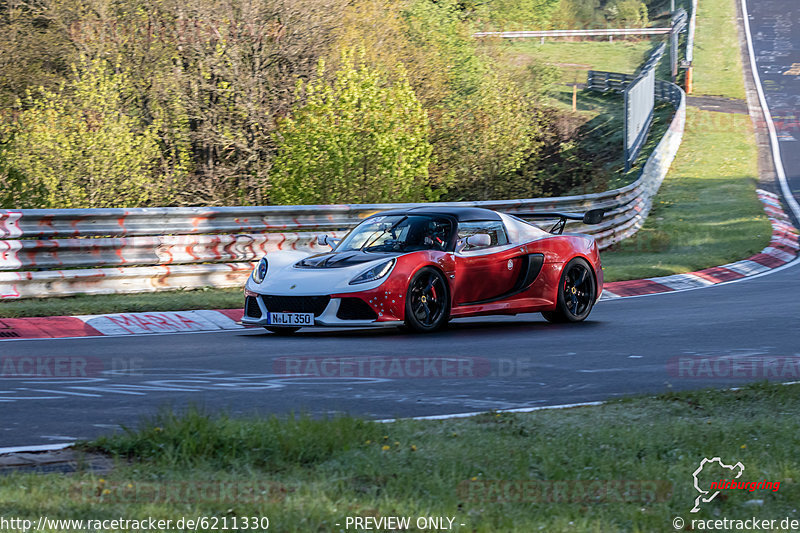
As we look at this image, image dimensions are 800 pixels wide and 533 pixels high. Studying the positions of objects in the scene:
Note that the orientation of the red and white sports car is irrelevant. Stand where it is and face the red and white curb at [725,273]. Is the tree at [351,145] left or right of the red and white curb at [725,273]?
left

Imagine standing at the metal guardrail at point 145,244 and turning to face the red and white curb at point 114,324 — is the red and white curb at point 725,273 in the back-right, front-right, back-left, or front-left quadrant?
back-left

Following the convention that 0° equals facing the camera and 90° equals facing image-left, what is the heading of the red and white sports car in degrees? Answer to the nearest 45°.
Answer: approximately 45°

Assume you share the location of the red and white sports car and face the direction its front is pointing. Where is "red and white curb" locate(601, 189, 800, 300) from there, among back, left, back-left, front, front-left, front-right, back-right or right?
back

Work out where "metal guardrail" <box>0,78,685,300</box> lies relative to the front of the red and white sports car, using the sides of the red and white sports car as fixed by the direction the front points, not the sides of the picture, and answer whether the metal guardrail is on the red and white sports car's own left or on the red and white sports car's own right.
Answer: on the red and white sports car's own right

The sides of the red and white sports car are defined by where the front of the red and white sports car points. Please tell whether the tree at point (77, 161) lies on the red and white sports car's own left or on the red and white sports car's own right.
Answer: on the red and white sports car's own right

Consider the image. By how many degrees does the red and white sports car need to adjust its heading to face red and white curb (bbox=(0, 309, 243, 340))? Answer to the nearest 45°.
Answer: approximately 45° to its right

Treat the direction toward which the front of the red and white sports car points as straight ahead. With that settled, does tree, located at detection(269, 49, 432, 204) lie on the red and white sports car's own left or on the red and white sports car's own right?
on the red and white sports car's own right
